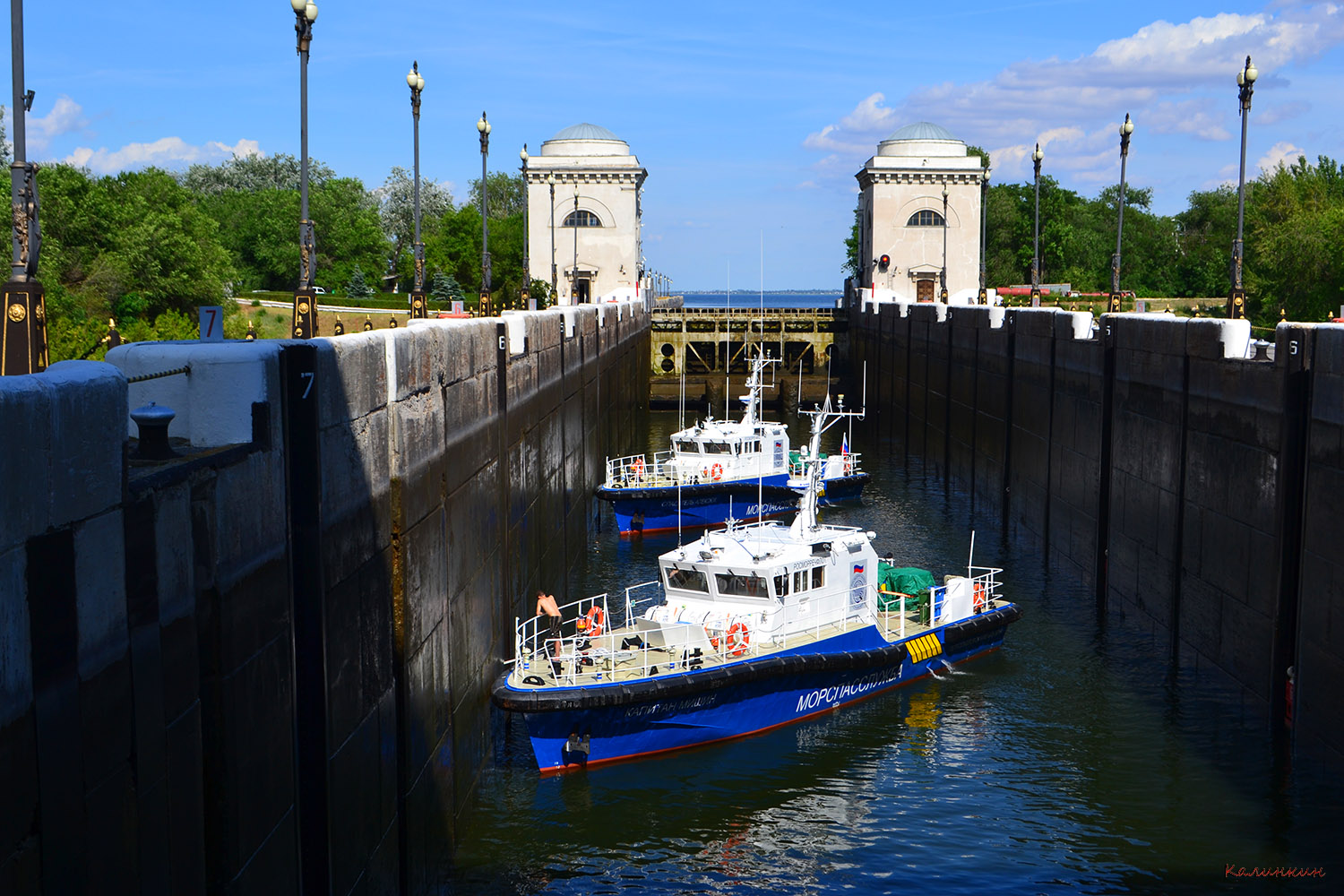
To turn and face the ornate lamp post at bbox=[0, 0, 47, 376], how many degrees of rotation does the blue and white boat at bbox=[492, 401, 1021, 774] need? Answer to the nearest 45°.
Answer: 0° — it already faces it

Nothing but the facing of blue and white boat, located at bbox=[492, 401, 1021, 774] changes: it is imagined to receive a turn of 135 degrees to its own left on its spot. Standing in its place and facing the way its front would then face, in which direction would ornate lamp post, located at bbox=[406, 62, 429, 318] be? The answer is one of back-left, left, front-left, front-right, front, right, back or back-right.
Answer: back-left

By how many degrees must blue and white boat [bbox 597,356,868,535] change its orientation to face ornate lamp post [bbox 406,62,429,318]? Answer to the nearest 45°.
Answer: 0° — it already faces it

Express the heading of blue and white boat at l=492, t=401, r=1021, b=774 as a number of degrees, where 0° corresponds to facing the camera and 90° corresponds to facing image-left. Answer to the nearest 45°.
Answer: approximately 45°

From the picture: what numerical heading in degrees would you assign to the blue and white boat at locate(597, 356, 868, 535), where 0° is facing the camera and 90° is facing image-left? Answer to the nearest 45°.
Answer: approximately 45°
